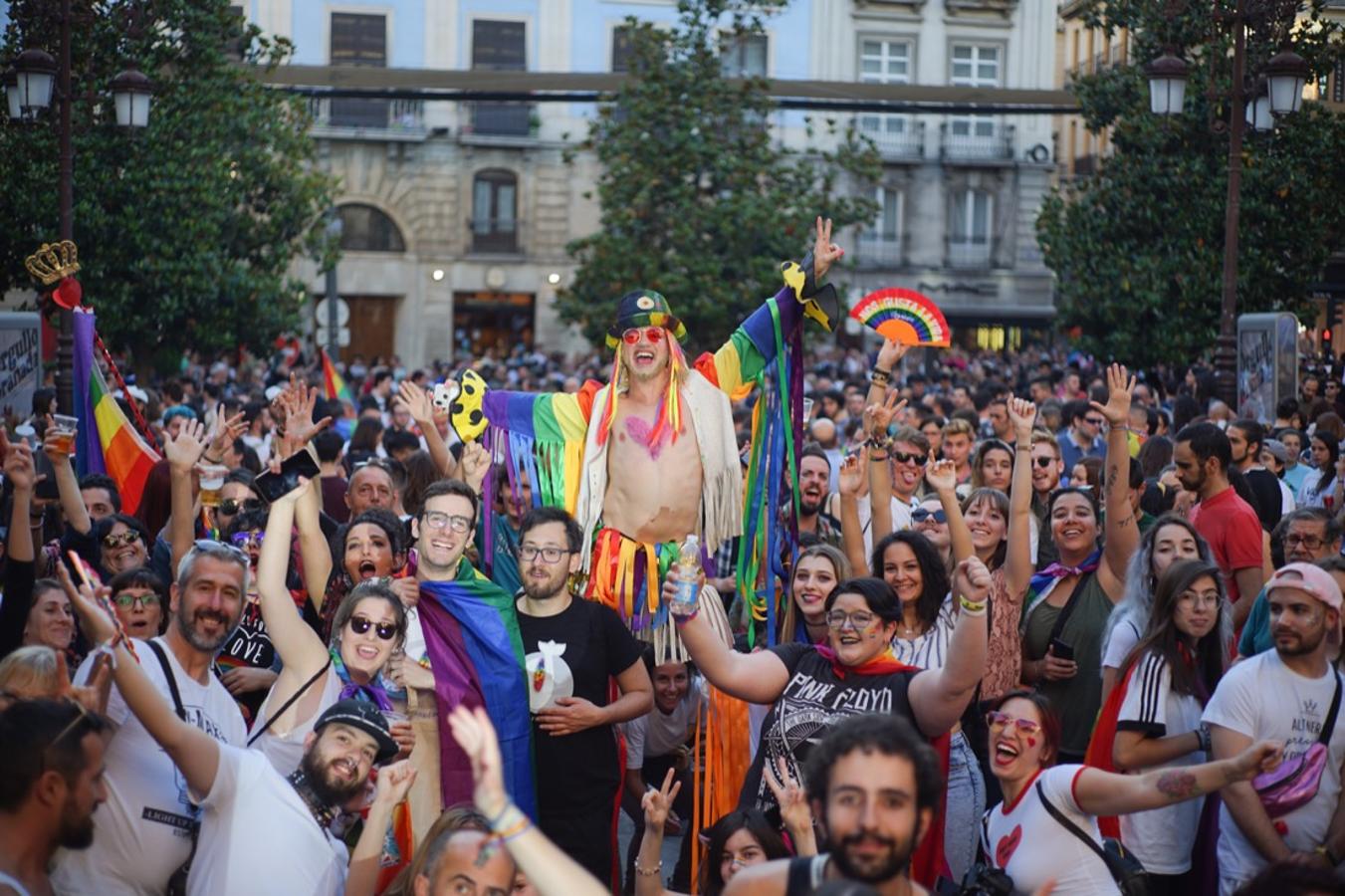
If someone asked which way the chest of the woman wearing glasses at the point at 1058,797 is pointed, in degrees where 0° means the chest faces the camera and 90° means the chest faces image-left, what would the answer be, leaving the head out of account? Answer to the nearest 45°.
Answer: approximately 45°

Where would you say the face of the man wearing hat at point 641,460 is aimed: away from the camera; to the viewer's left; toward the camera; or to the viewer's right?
toward the camera

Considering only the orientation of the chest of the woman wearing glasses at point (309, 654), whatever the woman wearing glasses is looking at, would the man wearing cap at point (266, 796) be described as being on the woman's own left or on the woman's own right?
on the woman's own right

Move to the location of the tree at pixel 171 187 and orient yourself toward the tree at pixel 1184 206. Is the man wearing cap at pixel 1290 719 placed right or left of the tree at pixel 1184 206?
right

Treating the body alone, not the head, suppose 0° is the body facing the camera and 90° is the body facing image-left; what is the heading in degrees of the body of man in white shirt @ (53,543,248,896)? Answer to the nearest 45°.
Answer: approximately 315°

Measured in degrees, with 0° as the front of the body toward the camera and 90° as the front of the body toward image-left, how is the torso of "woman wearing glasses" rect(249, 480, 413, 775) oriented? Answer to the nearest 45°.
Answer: approximately 315°

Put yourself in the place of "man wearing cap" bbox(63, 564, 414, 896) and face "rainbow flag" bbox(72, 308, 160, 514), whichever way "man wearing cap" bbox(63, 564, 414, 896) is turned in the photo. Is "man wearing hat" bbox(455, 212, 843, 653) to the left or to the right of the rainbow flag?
right

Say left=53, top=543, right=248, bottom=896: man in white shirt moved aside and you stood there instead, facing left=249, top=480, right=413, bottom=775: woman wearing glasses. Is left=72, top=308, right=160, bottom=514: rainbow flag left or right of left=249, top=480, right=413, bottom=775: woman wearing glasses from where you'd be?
left

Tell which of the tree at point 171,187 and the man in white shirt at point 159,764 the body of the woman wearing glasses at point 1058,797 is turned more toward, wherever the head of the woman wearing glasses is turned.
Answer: the man in white shirt

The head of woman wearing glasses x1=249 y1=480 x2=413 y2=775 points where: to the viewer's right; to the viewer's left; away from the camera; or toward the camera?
toward the camera

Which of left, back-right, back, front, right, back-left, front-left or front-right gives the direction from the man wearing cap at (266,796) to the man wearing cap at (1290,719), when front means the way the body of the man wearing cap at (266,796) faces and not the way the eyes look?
front-left

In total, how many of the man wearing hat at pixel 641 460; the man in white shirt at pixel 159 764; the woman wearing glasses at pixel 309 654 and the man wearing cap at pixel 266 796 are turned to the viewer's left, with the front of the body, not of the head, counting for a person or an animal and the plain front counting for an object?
0

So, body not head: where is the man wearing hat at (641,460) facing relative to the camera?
toward the camera

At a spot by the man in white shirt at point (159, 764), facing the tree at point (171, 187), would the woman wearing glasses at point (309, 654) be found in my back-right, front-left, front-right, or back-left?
front-right

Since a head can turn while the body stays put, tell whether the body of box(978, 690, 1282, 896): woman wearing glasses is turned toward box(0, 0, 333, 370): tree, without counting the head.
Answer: no

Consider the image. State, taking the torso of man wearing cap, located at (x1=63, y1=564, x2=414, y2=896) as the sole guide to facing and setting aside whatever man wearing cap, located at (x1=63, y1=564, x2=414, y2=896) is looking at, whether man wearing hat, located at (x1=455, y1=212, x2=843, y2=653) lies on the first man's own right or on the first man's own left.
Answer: on the first man's own left

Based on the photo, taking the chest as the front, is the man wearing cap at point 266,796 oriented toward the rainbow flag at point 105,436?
no

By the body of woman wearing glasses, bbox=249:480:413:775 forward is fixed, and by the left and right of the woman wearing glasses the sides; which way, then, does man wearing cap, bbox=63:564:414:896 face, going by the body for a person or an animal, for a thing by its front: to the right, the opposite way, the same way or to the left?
the same way
